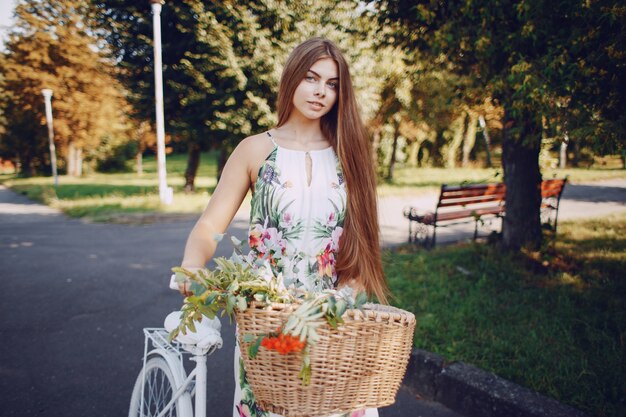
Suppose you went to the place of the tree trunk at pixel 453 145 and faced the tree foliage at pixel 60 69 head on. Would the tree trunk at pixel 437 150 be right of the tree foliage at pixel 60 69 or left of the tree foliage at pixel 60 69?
right

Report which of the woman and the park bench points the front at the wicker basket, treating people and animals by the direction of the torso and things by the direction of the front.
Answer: the woman

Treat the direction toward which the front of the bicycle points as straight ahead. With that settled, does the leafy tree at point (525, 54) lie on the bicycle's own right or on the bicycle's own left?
on the bicycle's own left

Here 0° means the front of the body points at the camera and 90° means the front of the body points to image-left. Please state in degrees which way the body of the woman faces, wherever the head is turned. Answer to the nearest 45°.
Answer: approximately 0°

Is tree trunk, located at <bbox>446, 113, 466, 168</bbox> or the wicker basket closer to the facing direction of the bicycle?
the wicker basket

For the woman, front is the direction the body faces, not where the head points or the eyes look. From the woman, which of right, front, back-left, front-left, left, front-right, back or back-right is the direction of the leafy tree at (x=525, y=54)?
back-left
